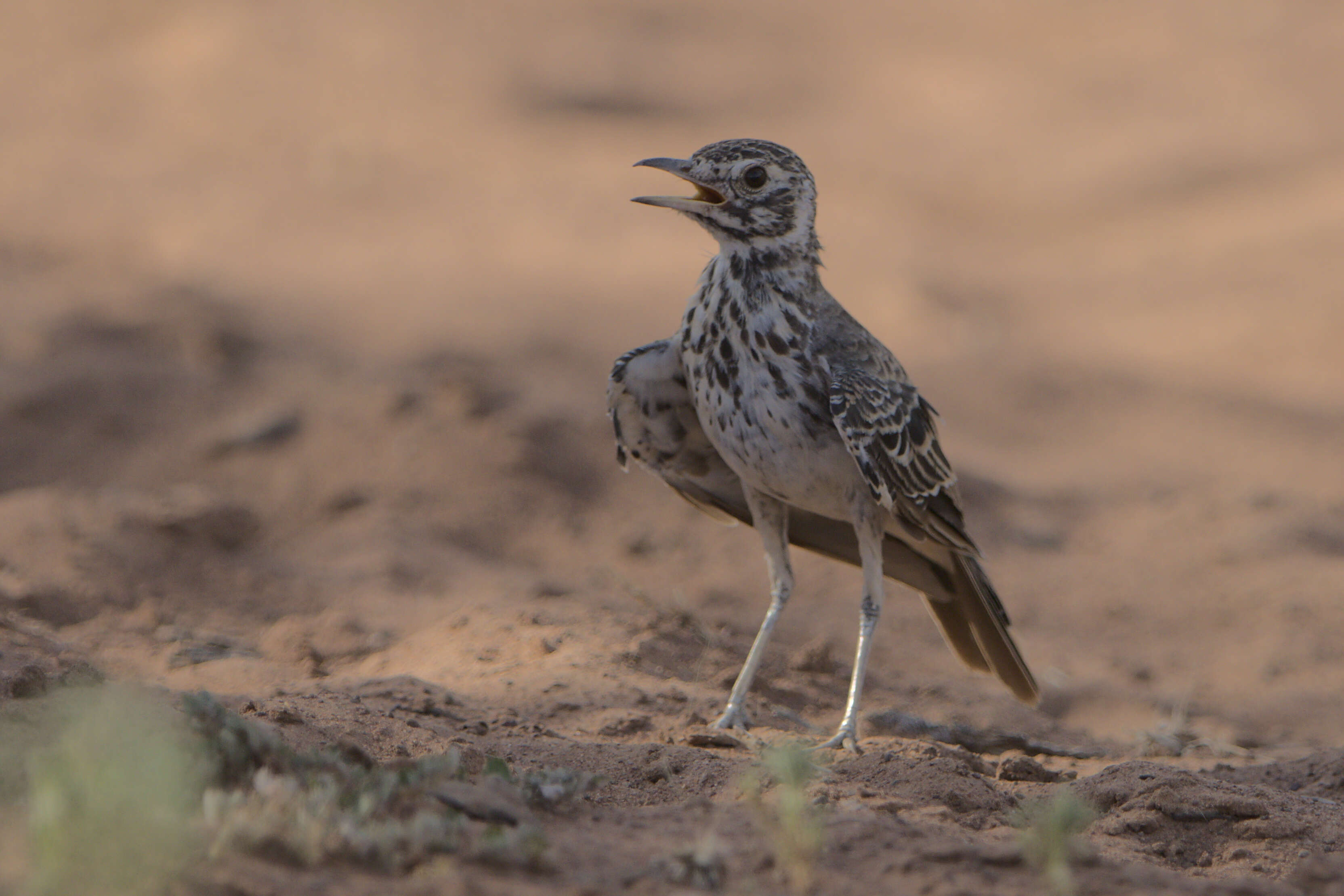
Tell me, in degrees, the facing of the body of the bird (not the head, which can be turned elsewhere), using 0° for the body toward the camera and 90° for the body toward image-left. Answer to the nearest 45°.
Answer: approximately 45°
